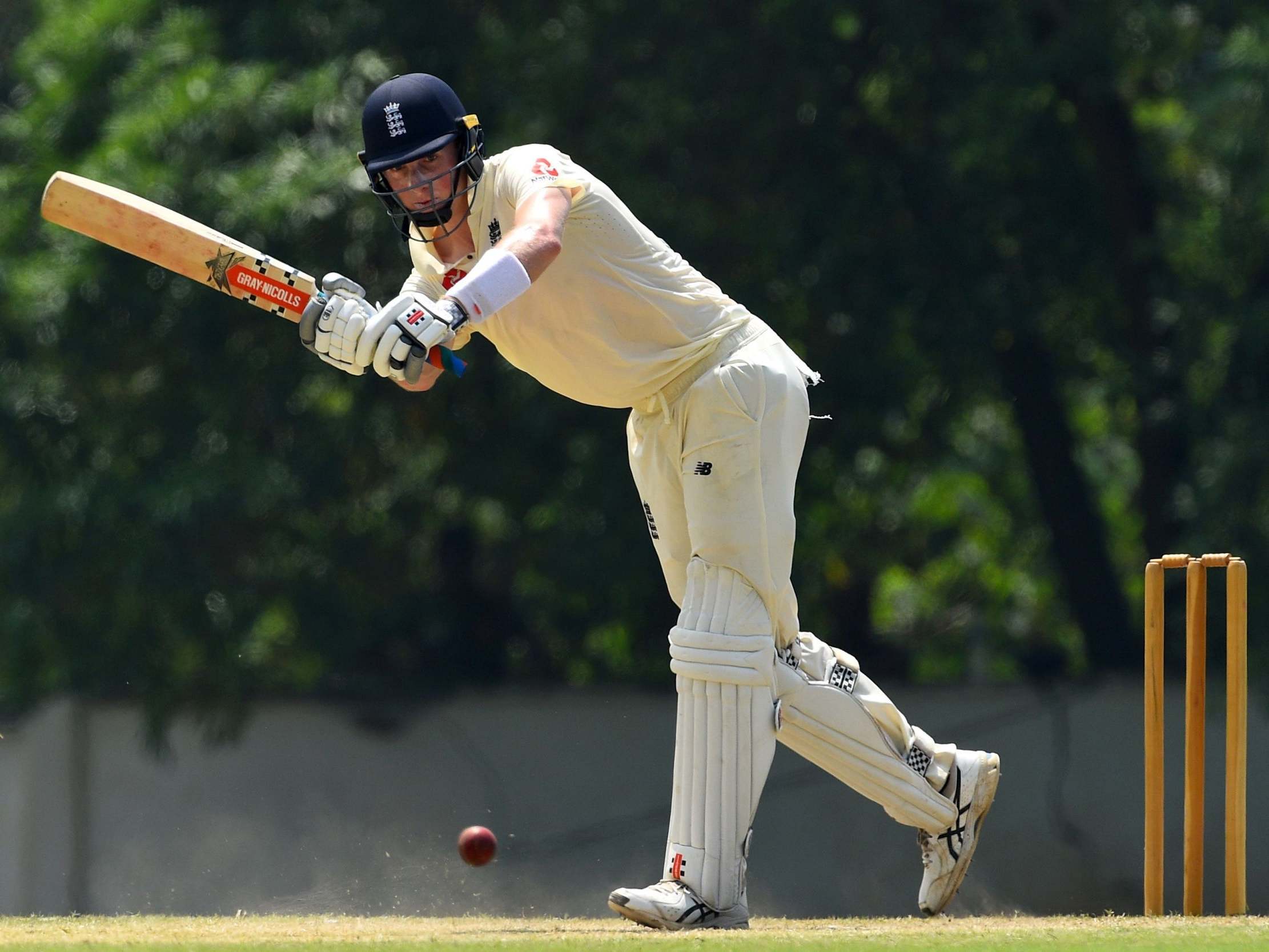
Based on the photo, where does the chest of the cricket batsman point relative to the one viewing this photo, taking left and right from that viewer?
facing the viewer and to the left of the viewer
